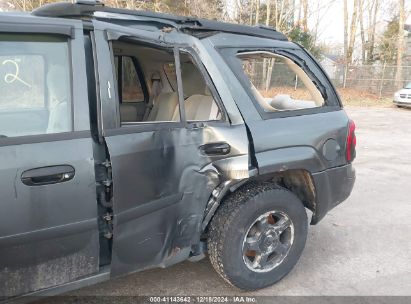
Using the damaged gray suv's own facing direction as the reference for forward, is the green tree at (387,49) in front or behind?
behind

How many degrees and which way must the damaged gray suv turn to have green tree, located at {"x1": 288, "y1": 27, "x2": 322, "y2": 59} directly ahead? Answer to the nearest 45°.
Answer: approximately 135° to its right

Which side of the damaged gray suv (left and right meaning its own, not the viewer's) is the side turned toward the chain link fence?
back

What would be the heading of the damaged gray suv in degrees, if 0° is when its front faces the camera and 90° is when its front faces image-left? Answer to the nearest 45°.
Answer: approximately 45°
